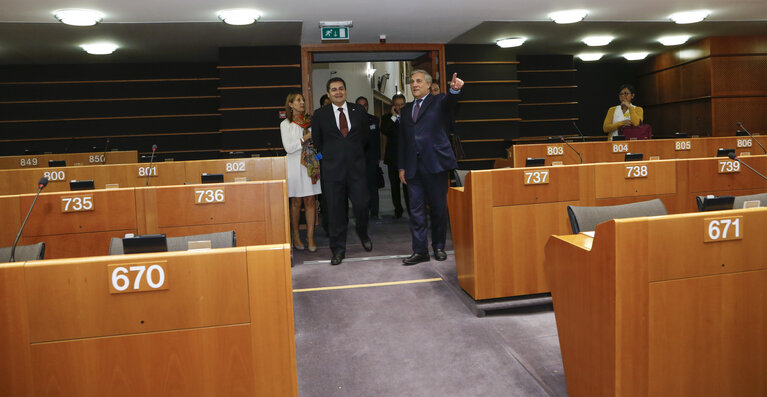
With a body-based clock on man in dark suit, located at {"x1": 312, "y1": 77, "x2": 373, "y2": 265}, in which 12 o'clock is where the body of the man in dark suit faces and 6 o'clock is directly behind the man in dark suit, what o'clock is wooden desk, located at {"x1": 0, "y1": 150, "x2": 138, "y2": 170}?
The wooden desk is roughly at 4 o'clock from the man in dark suit.

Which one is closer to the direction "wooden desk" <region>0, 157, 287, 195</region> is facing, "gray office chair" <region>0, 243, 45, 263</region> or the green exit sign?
the gray office chair

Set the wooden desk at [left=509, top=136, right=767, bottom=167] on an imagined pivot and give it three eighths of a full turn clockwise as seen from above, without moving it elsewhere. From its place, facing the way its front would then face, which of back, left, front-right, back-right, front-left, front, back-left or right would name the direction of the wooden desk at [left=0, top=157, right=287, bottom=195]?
left

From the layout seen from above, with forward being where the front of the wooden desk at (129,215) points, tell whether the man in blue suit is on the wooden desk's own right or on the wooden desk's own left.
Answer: on the wooden desk's own left

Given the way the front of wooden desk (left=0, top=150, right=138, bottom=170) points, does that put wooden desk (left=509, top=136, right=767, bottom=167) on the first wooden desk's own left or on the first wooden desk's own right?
on the first wooden desk's own left

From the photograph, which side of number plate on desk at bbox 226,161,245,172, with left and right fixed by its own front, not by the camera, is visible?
front

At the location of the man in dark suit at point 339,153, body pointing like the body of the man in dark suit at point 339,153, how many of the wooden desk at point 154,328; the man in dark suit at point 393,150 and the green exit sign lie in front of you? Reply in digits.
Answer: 1

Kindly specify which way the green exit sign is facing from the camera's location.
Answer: facing the viewer

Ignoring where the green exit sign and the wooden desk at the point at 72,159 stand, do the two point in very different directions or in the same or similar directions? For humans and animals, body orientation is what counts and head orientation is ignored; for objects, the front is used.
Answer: same or similar directions

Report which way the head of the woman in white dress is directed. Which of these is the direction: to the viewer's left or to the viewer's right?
to the viewer's right

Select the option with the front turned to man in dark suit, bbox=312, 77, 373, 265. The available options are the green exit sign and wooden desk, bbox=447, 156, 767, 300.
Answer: the green exit sign

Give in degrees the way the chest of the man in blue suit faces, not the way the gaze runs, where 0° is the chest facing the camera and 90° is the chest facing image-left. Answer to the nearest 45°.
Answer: approximately 45°
